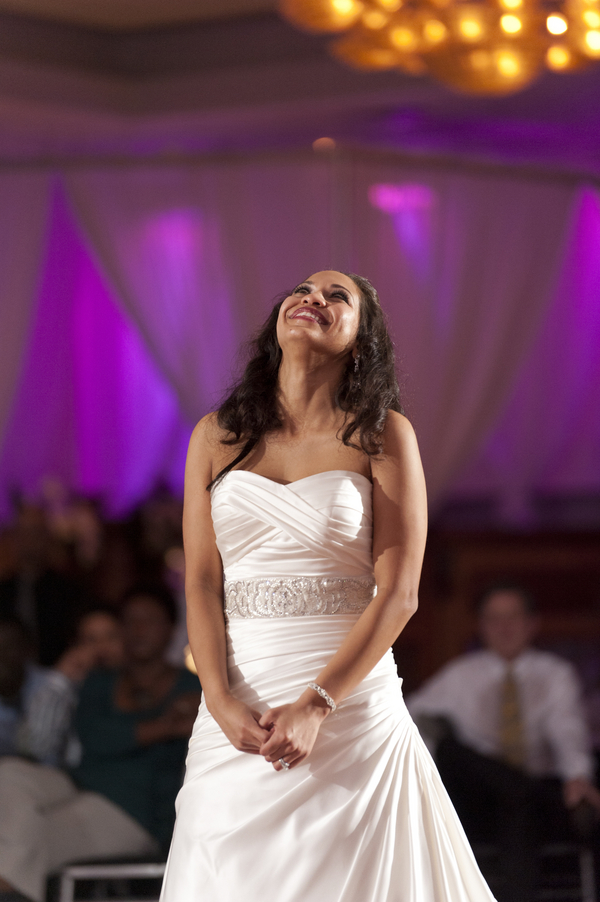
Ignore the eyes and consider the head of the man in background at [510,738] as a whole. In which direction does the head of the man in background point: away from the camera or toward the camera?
toward the camera

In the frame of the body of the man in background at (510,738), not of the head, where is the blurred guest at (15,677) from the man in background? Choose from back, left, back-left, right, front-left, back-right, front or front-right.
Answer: right

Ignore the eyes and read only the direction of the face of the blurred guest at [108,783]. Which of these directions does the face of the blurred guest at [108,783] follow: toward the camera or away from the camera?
toward the camera

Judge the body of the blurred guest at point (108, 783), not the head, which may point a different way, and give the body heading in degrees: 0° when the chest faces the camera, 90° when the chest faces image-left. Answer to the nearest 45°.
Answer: approximately 45°

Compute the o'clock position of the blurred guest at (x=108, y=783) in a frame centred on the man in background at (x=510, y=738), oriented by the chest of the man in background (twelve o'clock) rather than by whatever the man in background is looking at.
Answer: The blurred guest is roughly at 2 o'clock from the man in background.

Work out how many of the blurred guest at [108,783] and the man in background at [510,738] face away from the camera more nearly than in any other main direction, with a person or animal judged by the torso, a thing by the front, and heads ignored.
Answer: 0

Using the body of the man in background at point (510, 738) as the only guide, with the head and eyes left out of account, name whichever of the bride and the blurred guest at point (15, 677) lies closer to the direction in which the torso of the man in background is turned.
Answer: the bride

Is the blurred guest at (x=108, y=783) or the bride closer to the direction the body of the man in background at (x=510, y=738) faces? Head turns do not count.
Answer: the bride

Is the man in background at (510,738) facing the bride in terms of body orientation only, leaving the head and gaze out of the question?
yes

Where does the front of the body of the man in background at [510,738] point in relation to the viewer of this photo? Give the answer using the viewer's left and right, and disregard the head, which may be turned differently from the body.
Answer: facing the viewer
